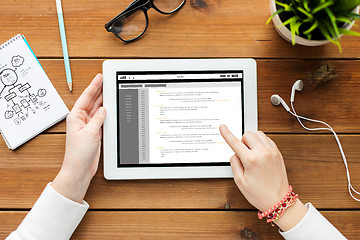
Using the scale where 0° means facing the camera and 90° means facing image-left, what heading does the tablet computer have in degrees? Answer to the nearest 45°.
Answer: approximately 0°

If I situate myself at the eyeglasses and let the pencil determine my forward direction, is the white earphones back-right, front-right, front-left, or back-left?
back-left
